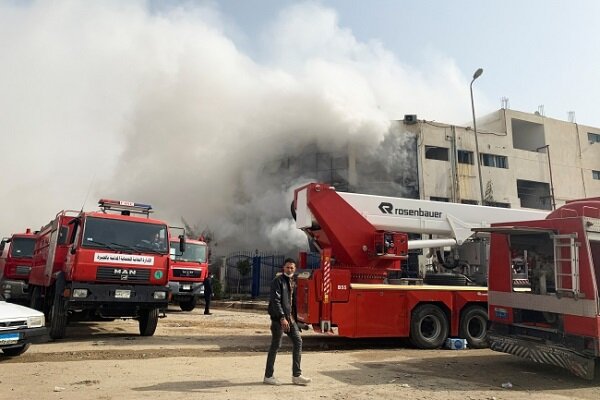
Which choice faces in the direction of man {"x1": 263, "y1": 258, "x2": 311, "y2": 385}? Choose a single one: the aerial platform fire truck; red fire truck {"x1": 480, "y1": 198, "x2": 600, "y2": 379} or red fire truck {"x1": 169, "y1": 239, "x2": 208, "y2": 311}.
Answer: red fire truck {"x1": 169, "y1": 239, "x2": 208, "y2": 311}

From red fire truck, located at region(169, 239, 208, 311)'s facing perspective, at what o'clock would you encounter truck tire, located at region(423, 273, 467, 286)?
The truck tire is roughly at 11 o'clock from the red fire truck.

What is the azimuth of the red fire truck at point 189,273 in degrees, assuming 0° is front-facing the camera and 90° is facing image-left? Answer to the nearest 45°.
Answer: approximately 0°

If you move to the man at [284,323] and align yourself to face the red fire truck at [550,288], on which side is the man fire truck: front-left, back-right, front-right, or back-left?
back-left

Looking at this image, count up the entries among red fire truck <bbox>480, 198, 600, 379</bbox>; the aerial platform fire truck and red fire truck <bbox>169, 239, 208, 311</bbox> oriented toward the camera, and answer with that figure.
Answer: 1

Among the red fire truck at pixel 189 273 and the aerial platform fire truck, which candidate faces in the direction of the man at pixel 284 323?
the red fire truck

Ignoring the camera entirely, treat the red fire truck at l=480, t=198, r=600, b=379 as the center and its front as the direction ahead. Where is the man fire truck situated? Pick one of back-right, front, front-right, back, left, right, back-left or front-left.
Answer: back-left

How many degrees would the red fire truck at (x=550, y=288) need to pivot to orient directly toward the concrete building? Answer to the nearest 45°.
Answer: approximately 45° to its left
